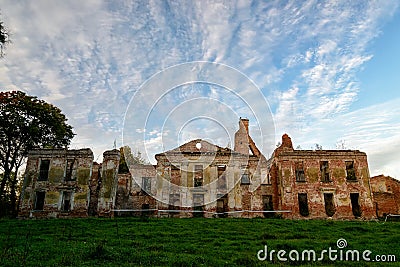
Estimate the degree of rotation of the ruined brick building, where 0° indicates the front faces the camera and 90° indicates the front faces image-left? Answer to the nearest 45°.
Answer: approximately 0°

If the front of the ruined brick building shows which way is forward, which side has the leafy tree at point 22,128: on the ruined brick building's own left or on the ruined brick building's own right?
on the ruined brick building's own right
